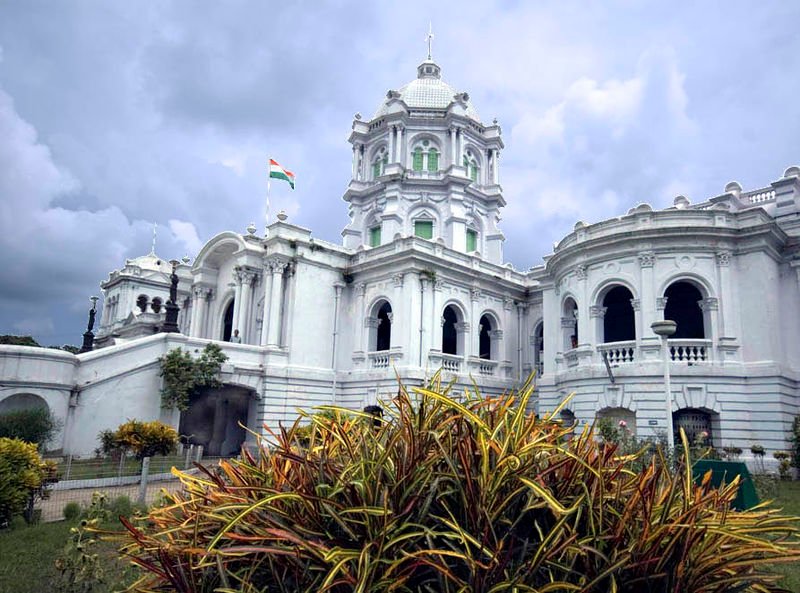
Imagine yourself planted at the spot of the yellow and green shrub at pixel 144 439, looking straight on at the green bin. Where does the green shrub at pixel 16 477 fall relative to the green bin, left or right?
right

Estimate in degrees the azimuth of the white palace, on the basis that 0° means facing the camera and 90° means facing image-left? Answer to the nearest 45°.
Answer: approximately 45°

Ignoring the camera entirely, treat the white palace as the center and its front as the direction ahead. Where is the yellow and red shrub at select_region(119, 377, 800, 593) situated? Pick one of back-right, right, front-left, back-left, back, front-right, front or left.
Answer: front-left

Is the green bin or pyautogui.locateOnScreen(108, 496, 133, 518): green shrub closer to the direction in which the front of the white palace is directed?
the green shrub

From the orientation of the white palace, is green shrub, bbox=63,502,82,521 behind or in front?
in front

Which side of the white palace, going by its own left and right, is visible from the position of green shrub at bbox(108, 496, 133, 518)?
front

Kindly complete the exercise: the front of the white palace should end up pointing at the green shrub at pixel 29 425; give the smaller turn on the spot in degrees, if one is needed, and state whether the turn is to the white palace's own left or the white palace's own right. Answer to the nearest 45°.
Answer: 0° — it already faces it

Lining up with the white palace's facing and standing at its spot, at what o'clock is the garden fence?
The garden fence is roughly at 12 o'clock from the white palace.

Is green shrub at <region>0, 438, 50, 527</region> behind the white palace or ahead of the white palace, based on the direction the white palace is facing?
ahead
